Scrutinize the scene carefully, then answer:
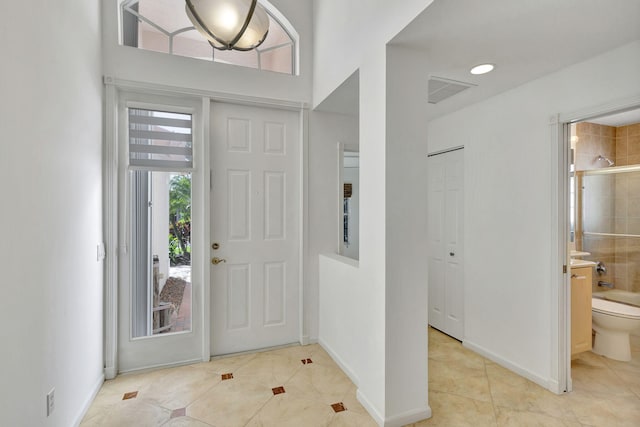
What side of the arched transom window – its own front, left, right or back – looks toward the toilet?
left

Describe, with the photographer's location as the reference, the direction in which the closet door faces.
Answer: facing the viewer and to the left of the viewer

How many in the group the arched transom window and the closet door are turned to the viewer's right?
0

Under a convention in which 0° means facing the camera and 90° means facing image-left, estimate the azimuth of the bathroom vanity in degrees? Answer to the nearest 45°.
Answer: approximately 315°

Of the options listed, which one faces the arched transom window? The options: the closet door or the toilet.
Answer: the closet door

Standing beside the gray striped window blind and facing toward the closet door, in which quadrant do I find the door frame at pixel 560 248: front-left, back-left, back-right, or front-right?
front-right

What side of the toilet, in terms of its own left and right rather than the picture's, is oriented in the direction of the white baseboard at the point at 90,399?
right

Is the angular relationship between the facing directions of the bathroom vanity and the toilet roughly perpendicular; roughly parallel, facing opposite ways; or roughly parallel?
roughly parallel

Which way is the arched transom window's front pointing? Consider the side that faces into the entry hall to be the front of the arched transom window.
toward the camera

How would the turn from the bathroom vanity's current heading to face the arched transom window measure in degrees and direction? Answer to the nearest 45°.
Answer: approximately 90° to its right

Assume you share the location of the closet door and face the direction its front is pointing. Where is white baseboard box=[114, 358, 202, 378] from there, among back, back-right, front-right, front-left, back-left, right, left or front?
front

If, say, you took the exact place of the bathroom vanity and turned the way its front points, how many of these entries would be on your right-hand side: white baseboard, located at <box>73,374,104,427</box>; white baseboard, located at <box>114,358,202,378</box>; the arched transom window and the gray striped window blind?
4

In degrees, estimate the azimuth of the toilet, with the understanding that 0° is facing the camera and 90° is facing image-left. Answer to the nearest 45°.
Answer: approximately 315°

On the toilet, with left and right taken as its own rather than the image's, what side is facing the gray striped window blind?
right

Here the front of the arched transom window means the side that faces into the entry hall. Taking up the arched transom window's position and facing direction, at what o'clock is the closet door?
The closet door is roughly at 9 o'clock from the arched transom window.

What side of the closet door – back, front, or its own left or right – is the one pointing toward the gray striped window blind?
front

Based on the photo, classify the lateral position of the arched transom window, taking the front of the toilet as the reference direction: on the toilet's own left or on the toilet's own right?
on the toilet's own right
